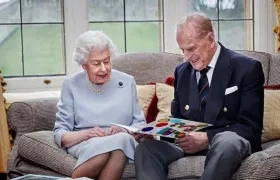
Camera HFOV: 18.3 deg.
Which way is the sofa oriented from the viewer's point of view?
toward the camera

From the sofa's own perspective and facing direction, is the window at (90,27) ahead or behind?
behind

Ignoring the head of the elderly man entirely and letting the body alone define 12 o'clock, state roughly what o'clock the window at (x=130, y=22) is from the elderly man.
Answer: The window is roughly at 4 o'clock from the elderly man.

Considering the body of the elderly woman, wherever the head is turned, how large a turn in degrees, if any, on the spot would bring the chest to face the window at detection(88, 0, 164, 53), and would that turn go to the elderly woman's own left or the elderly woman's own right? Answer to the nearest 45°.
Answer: approximately 180°

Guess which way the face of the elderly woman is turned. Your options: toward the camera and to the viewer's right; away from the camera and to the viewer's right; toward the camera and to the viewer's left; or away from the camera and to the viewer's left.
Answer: toward the camera and to the viewer's right

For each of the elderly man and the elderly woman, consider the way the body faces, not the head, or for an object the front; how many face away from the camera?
0

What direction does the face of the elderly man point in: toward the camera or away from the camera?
toward the camera

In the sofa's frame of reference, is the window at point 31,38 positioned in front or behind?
behind

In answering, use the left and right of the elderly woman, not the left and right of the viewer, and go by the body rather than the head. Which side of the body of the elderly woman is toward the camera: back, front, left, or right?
front

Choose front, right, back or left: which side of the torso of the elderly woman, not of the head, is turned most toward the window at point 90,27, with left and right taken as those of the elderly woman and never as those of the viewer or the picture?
back
